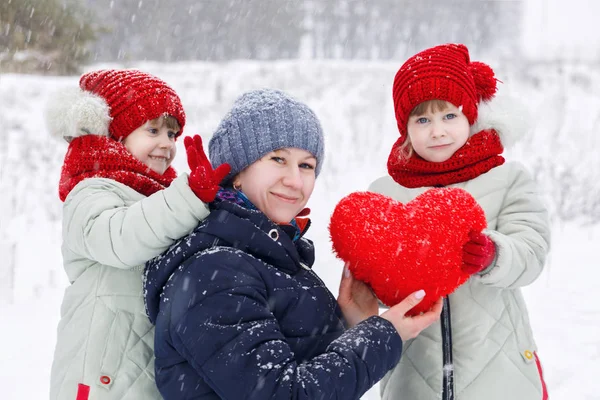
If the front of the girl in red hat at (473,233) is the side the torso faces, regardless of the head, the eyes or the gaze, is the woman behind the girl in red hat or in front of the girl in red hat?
in front

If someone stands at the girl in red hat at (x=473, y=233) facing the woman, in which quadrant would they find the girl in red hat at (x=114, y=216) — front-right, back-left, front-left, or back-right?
front-right

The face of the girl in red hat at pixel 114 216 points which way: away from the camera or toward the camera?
toward the camera

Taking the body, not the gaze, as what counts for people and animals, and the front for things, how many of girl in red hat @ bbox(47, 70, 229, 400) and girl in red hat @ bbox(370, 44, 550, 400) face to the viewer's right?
1

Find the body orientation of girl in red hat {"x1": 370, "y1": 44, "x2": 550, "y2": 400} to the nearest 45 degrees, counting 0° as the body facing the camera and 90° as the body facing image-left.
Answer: approximately 45°

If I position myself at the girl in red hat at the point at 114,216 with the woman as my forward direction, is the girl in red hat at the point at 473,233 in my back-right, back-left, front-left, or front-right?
front-left

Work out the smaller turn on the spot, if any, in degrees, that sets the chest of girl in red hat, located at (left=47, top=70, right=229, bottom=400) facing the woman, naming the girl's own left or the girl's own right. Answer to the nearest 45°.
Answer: approximately 45° to the girl's own right

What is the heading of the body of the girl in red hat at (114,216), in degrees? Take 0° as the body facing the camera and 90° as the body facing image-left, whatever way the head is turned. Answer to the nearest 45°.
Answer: approximately 270°

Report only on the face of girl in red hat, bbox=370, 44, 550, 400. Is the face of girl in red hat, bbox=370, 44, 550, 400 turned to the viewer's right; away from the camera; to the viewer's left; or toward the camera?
toward the camera

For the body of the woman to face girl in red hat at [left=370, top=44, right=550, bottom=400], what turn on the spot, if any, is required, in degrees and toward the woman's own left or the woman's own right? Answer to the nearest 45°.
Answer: approximately 45° to the woman's own left
